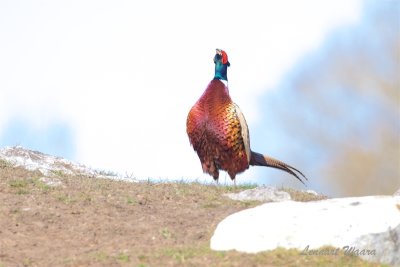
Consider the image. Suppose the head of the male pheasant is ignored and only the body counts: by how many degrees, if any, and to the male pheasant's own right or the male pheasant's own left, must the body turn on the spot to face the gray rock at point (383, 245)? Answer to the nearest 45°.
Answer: approximately 90° to the male pheasant's own left

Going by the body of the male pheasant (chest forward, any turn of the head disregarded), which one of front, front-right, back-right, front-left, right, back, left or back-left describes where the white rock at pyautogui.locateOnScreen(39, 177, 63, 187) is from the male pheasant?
front-right

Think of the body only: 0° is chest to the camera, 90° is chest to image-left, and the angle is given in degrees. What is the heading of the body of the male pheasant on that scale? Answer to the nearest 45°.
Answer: approximately 45°

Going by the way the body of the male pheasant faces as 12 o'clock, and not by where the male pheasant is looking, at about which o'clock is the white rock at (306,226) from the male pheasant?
The white rock is roughly at 10 o'clock from the male pheasant.
